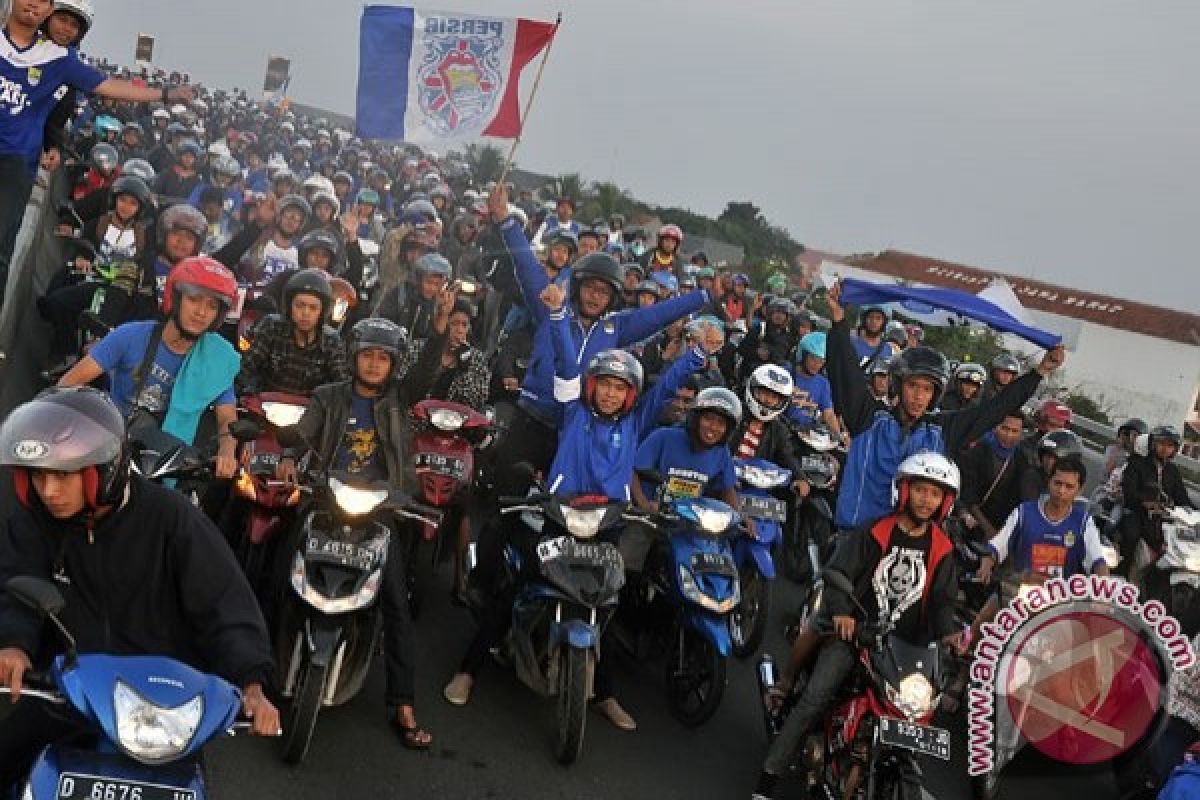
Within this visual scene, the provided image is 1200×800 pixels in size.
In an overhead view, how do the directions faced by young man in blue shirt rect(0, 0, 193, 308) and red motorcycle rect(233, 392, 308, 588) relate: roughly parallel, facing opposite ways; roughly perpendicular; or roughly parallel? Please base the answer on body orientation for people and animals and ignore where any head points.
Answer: roughly parallel

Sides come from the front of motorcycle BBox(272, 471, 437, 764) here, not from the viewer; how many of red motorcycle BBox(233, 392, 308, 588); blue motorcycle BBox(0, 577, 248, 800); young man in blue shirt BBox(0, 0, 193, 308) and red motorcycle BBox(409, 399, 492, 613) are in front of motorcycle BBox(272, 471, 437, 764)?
1

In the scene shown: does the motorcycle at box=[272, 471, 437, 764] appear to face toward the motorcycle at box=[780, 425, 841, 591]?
no

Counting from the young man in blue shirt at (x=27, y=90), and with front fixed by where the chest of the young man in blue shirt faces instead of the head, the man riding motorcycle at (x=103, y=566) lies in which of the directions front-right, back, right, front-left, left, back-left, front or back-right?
front

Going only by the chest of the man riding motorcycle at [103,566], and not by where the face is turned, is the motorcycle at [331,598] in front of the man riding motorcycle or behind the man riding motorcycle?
behind

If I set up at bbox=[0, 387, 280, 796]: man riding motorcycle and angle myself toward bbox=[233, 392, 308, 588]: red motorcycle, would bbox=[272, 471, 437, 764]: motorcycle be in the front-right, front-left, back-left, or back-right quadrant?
front-right

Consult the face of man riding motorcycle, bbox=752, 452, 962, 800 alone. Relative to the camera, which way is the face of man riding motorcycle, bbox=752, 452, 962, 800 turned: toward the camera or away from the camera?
toward the camera

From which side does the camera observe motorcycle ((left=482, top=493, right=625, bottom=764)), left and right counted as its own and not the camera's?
front

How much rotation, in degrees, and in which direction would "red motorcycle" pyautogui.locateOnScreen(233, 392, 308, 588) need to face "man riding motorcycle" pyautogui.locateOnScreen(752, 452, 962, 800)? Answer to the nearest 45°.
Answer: approximately 45° to its left

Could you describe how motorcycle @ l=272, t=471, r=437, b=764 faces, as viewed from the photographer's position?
facing the viewer

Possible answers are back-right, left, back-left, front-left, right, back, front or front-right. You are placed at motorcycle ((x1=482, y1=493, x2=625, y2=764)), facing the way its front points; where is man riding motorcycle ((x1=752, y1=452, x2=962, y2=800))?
left

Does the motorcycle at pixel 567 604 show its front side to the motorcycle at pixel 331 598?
no

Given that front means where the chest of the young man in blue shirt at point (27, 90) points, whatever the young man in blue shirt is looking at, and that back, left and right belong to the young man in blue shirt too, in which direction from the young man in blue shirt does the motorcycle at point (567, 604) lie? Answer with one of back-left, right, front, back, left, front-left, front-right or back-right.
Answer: front-left

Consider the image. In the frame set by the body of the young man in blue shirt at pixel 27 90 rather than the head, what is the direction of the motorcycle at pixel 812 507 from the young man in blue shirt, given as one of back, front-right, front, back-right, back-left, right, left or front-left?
left

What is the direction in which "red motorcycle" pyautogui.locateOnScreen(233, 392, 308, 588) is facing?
toward the camera

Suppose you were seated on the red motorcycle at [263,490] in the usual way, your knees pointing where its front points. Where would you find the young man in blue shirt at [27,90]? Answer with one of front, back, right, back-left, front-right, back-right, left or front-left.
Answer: back-right

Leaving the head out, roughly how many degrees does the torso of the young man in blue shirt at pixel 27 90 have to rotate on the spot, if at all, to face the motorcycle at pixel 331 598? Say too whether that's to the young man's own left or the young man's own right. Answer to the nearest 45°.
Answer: approximately 45° to the young man's own left

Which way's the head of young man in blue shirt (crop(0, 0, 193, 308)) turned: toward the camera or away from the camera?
toward the camera

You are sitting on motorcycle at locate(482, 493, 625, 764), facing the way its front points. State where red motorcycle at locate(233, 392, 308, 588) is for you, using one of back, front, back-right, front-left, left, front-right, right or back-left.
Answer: right
